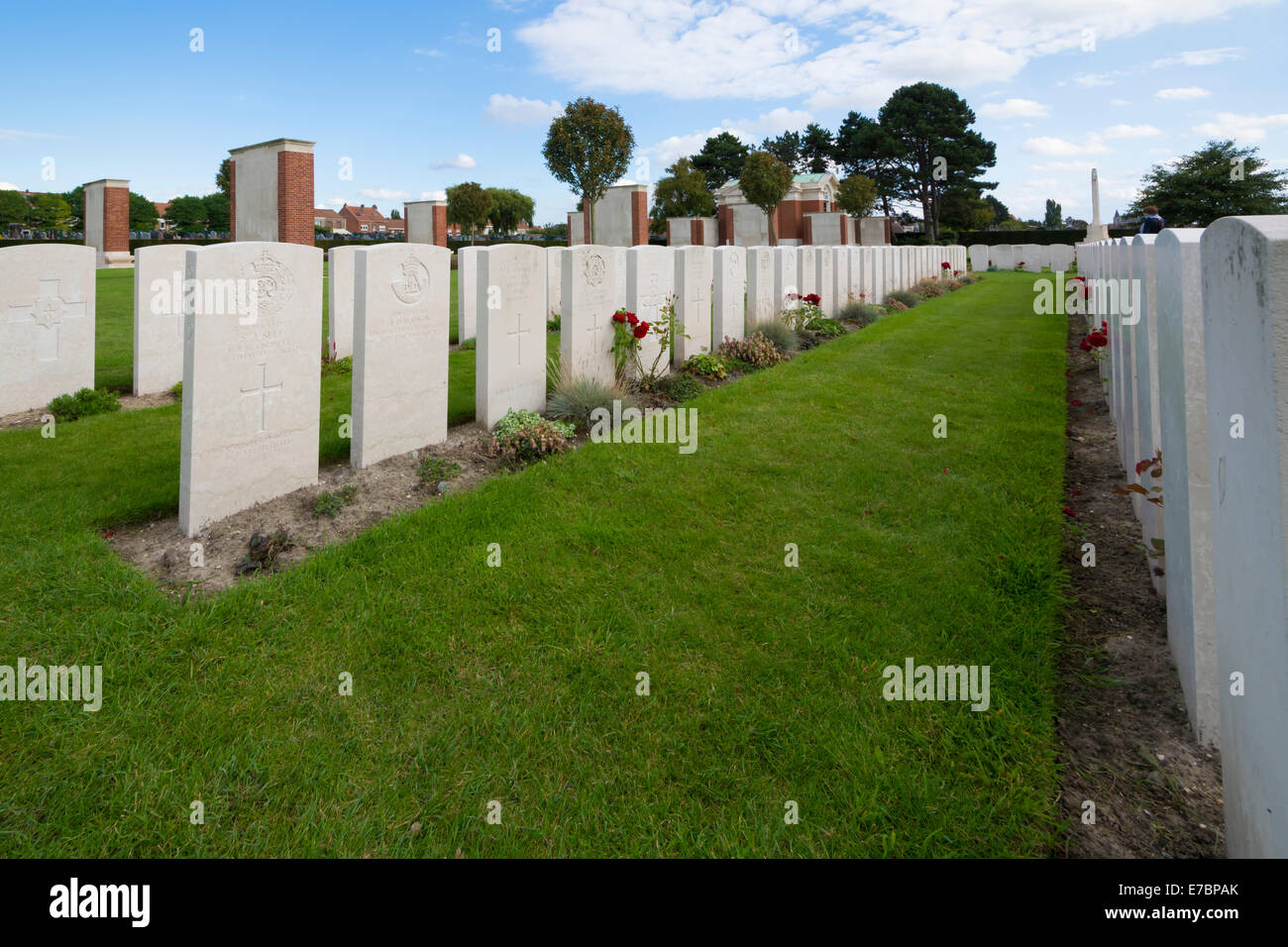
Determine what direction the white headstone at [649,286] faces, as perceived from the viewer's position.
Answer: facing the viewer and to the right of the viewer

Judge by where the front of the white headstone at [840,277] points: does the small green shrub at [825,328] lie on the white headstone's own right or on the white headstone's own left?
on the white headstone's own right

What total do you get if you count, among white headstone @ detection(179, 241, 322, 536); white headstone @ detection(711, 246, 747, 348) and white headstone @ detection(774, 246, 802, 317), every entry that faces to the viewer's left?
0

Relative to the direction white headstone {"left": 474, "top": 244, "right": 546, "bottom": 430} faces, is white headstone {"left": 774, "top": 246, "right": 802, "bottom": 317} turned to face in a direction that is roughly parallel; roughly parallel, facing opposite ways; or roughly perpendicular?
roughly parallel

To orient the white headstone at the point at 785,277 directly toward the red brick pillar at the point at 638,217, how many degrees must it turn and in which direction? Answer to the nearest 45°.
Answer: approximately 135° to its left

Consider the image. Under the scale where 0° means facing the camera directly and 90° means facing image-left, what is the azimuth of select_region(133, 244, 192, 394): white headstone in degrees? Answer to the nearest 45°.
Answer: approximately 315°

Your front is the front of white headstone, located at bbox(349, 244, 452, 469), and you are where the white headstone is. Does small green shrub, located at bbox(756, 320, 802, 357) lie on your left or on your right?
on your left

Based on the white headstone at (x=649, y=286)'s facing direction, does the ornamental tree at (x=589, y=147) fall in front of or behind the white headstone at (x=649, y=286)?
behind

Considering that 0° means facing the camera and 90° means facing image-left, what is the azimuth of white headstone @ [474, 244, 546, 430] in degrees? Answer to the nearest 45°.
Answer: approximately 315°

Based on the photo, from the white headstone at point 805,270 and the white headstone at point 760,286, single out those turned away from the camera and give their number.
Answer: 0
